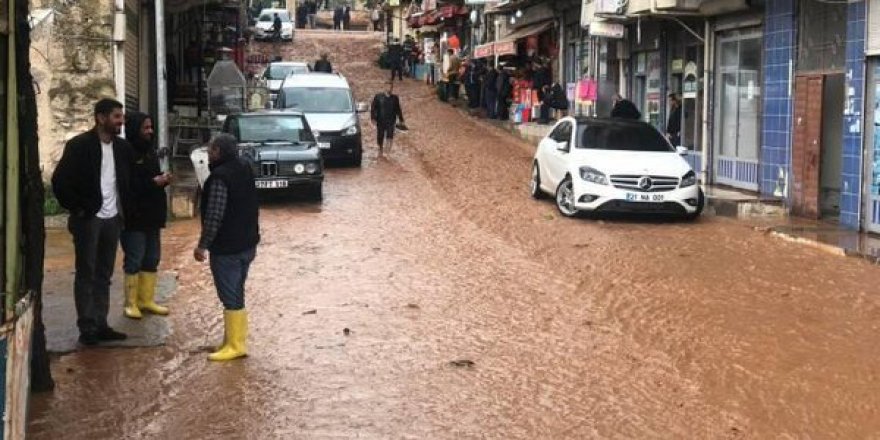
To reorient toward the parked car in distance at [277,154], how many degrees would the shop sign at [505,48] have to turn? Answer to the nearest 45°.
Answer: approximately 45° to its left

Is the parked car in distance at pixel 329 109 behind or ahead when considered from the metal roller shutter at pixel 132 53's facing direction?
ahead

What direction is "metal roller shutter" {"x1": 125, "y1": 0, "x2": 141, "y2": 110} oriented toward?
to the viewer's right

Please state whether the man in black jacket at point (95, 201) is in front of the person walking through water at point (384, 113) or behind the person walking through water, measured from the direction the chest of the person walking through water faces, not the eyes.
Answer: in front

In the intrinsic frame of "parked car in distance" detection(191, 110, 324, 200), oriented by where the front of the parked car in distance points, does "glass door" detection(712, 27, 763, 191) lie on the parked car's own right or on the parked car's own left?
on the parked car's own left

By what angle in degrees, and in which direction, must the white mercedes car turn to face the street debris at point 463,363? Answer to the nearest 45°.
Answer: approximately 45° to its right

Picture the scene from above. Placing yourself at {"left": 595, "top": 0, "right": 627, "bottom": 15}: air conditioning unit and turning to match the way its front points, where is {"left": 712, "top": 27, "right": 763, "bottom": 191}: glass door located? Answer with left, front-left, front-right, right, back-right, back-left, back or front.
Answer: left

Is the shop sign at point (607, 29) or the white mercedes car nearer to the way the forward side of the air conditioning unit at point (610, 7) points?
the white mercedes car

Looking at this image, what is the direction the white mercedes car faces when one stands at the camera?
facing the viewer and to the right of the viewer

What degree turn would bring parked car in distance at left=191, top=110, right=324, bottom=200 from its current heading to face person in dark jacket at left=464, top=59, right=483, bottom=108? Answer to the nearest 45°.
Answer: approximately 180°

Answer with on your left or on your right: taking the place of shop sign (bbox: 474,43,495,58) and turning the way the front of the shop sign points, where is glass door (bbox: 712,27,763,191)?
on your left

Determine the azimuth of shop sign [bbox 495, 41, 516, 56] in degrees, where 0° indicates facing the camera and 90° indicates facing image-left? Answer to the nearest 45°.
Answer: approximately 45°

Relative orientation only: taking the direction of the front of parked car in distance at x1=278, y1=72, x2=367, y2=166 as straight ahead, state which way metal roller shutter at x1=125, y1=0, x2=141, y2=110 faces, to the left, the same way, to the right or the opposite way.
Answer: to the left

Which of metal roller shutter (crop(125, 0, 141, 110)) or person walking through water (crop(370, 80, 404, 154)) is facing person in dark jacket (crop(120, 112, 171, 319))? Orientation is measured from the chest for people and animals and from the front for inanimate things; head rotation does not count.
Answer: the person walking through water

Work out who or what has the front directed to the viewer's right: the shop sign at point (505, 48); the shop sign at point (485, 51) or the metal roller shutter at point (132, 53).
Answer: the metal roller shutter
